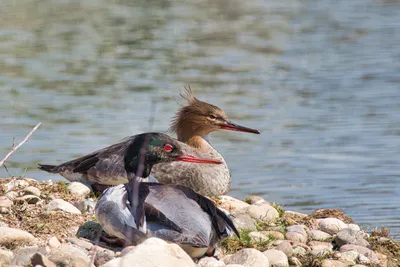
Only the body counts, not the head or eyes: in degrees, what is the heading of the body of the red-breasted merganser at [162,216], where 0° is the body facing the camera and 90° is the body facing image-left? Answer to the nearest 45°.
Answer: approximately 90°

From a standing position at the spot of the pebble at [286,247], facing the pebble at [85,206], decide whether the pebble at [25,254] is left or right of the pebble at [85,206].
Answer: left

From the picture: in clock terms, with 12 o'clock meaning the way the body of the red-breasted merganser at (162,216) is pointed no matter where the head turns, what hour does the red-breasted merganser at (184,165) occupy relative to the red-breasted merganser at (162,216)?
the red-breasted merganser at (184,165) is roughly at 3 o'clock from the red-breasted merganser at (162,216).

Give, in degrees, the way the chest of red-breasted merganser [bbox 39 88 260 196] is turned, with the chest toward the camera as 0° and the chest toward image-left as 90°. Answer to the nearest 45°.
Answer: approximately 270°

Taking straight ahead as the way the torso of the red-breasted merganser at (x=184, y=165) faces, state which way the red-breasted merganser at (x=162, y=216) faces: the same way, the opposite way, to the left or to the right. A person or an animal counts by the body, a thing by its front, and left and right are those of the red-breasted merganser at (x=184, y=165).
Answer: the opposite way

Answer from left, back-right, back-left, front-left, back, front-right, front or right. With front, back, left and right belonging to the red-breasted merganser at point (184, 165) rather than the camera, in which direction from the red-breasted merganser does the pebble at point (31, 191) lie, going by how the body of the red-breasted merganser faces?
back-right

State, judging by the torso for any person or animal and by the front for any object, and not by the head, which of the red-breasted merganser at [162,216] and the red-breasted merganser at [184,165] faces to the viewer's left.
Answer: the red-breasted merganser at [162,216]

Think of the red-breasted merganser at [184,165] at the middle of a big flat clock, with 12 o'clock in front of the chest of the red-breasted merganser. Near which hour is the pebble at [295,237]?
The pebble is roughly at 2 o'clock from the red-breasted merganser.
